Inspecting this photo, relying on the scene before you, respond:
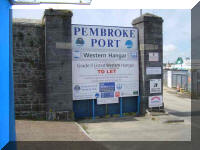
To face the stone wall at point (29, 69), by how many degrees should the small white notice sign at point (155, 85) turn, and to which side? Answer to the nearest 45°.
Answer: approximately 45° to its right

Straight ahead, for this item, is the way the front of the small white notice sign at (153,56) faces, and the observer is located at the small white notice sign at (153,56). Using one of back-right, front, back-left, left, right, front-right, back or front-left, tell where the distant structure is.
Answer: back

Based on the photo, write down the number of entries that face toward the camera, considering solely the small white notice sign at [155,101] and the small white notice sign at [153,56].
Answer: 2

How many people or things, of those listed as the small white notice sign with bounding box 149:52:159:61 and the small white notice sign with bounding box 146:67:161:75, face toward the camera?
2

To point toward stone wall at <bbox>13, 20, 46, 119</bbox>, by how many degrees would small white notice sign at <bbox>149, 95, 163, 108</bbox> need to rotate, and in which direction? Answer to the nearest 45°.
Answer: approximately 45° to its right

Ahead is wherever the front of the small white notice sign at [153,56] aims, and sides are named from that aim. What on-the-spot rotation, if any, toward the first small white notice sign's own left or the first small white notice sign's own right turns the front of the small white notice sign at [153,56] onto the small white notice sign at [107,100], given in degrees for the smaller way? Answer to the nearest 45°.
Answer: approximately 45° to the first small white notice sign's own right

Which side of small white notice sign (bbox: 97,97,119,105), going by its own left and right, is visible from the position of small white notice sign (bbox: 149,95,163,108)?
left

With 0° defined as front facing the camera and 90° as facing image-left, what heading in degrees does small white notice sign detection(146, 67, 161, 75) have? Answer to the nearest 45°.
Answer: approximately 0°
